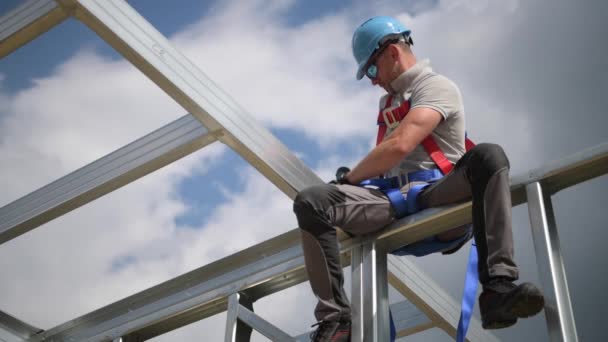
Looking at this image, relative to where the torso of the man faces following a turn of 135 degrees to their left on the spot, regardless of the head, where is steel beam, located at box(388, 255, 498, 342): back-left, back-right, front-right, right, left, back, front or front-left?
left

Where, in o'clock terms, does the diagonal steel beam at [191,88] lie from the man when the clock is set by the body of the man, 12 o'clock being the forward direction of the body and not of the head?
The diagonal steel beam is roughly at 1 o'clock from the man.

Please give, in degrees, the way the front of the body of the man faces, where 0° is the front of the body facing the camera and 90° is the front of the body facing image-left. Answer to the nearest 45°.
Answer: approximately 45°

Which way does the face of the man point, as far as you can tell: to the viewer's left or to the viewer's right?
to the viewer's left

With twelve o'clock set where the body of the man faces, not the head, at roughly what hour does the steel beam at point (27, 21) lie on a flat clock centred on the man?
The steel beam is roughly at 1 o'clock from the man.

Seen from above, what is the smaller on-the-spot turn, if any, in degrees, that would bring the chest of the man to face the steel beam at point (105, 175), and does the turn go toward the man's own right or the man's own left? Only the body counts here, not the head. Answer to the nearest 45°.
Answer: approximately 45° to the man's own right
